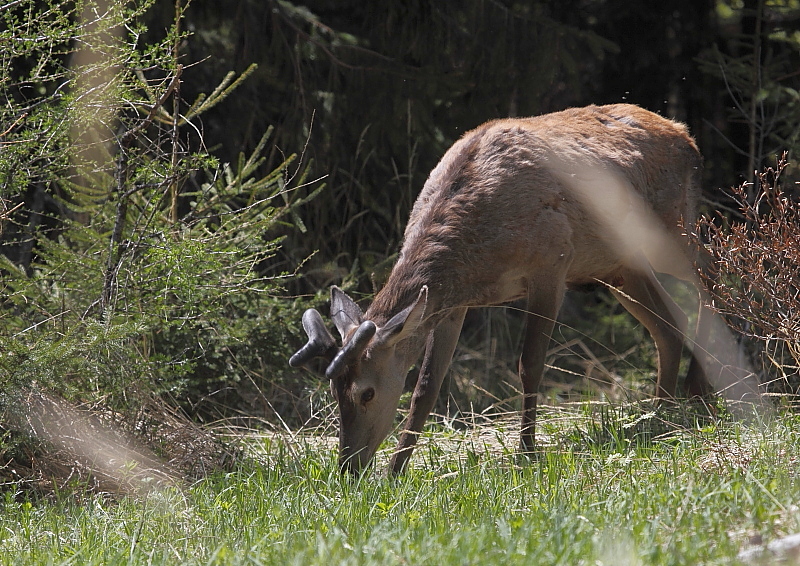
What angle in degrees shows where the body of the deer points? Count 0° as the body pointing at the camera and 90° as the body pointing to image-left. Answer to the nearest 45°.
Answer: approximately 45°
